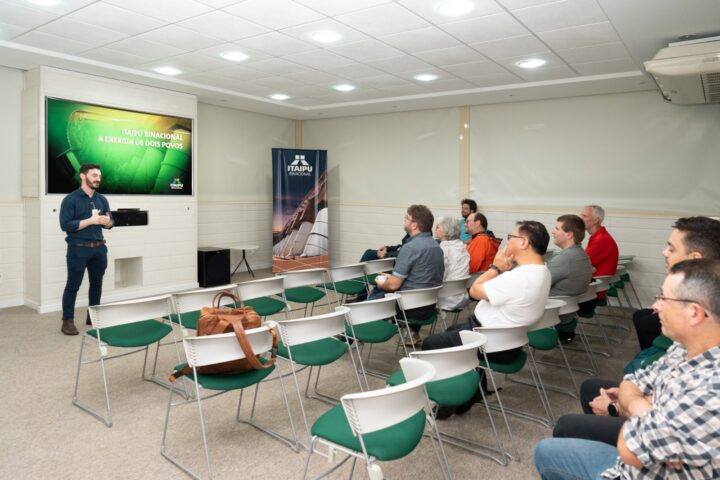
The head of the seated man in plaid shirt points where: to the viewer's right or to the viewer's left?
to the viewer's left

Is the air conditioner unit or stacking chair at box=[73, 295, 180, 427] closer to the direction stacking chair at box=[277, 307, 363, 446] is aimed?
the stacking chair

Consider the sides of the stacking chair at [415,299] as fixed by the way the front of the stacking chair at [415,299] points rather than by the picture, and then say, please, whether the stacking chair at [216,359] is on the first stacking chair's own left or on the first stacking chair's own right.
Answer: on the first stacking chair's own left

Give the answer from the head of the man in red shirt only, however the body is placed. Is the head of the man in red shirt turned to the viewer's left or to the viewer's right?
to the viewer's left

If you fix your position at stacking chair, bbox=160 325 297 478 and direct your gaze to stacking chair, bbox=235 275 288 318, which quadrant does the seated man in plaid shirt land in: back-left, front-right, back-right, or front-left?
back-right

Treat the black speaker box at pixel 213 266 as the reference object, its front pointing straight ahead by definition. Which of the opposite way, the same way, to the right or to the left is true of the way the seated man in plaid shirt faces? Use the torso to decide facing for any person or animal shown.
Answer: the opposite way

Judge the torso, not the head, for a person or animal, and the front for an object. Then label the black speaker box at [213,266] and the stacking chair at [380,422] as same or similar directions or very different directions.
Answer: very different directions

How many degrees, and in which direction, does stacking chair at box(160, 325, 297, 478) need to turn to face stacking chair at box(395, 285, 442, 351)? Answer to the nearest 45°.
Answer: approximately 90° to its right

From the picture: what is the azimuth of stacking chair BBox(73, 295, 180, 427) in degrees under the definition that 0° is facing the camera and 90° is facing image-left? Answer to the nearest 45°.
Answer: approximately 135°

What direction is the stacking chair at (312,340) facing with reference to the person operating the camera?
facing away from the viewer and to the left of the viewer

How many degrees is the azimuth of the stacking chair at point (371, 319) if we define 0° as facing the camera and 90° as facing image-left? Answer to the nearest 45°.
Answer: approximately 135°

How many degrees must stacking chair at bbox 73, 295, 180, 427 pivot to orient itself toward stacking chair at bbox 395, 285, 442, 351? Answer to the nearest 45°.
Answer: approximately 135° to its right

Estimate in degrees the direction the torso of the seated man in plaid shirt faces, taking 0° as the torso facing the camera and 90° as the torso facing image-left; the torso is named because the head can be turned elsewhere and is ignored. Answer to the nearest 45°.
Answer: approximately 90°
